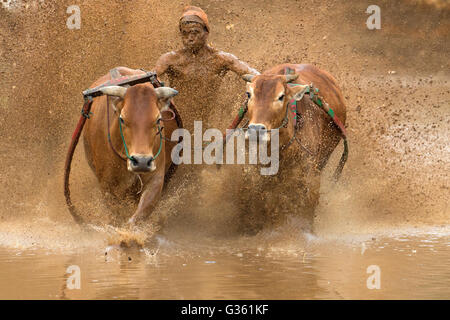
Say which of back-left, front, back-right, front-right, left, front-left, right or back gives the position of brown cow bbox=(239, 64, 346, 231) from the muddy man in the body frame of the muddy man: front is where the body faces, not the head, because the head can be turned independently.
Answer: front-left

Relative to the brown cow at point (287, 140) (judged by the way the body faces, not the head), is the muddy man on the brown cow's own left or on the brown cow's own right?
on the brown cow's own right

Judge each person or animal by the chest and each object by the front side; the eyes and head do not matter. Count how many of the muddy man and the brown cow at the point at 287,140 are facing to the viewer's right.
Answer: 0

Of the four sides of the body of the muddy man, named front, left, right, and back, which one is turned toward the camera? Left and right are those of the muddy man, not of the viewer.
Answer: front

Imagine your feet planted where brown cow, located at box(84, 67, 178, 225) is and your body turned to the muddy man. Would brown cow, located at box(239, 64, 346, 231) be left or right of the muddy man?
right

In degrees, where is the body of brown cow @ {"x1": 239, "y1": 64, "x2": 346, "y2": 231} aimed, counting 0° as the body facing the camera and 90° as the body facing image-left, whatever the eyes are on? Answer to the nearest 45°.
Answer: approximately 45°
